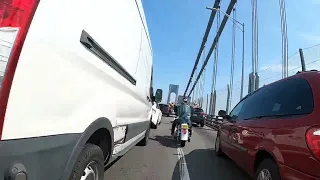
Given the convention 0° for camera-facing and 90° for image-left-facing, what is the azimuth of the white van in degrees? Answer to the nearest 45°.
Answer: approximately 225°

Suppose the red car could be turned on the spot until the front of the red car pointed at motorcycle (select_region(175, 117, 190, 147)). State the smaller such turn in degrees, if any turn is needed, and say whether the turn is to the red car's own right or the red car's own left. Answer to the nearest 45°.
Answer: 0° — it already faces it

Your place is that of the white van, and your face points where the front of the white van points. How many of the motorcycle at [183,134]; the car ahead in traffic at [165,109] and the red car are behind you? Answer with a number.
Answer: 0

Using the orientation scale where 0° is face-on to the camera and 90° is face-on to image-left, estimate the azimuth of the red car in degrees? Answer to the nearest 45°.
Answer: approximately 135°

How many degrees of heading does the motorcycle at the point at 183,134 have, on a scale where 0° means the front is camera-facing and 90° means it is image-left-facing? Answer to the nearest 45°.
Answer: approximately 180°

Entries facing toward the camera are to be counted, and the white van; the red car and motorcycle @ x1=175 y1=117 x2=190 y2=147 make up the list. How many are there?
0

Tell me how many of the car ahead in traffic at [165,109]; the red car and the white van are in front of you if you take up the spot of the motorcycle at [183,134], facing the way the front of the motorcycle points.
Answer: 1

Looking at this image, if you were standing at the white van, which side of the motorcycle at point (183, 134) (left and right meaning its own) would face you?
back

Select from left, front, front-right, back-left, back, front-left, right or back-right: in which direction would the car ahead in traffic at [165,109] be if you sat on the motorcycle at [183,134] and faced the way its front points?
front

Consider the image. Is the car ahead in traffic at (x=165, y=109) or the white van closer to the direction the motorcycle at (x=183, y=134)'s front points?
the car ahead in traffic

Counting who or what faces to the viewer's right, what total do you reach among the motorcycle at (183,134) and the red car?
0
